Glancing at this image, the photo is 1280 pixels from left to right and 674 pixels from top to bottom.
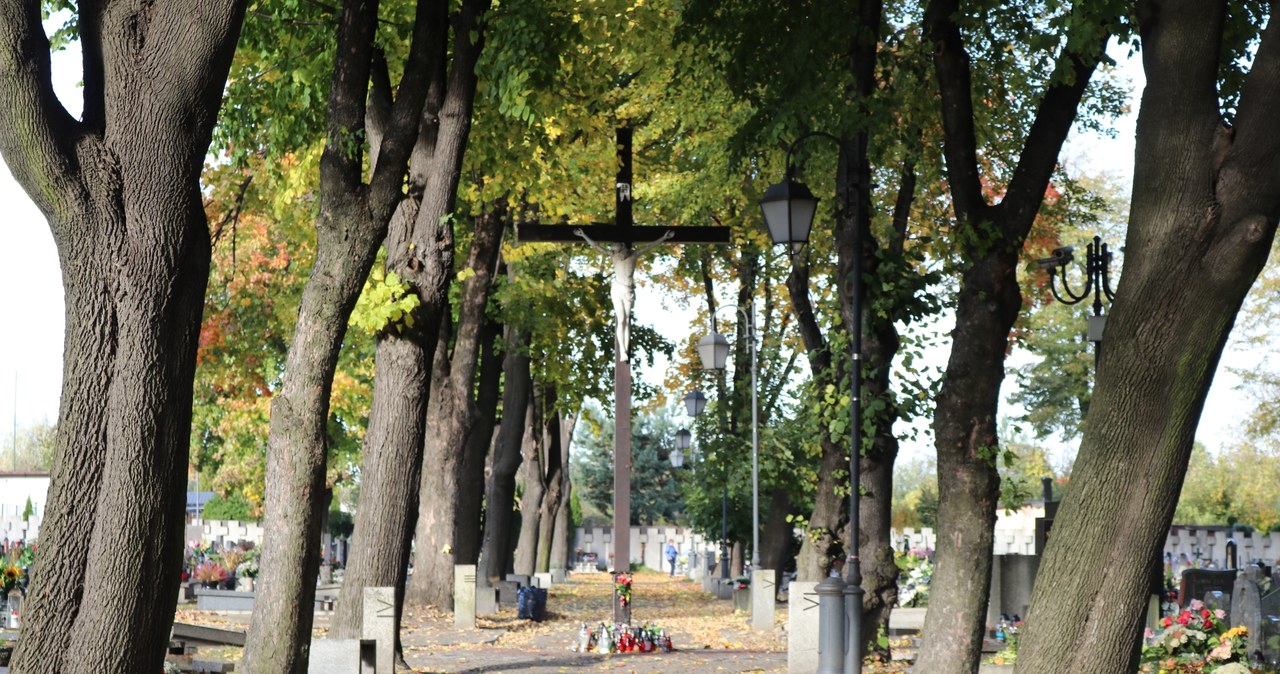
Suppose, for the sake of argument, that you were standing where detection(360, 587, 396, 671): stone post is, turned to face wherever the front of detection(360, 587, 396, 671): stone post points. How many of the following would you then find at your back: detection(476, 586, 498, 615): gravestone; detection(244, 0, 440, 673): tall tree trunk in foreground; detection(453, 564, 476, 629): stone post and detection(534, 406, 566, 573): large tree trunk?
3

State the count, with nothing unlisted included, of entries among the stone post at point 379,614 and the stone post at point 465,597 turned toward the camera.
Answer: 2

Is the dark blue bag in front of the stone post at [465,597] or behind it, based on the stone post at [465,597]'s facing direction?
behind

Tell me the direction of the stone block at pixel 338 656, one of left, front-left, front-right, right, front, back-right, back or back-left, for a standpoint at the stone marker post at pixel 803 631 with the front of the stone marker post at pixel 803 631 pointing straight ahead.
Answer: front-right

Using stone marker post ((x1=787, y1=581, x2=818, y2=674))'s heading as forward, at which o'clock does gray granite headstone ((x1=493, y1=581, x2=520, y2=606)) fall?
The gray granite headstone is roughly at 5 o'clock from the stone marker post.

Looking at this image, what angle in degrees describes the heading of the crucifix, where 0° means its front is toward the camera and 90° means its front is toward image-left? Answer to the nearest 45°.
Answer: approximately 0°

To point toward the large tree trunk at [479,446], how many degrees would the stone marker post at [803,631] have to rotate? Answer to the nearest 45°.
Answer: approximately 135° to its right

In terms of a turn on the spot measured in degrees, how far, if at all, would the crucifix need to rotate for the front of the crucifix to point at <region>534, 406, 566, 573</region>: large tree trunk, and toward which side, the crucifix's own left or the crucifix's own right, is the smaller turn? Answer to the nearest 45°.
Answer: approximately 180°

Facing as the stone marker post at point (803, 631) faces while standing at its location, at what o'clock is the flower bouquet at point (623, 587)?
The flower bouquet is roughly at 5 o'clock from the stone marker post.
